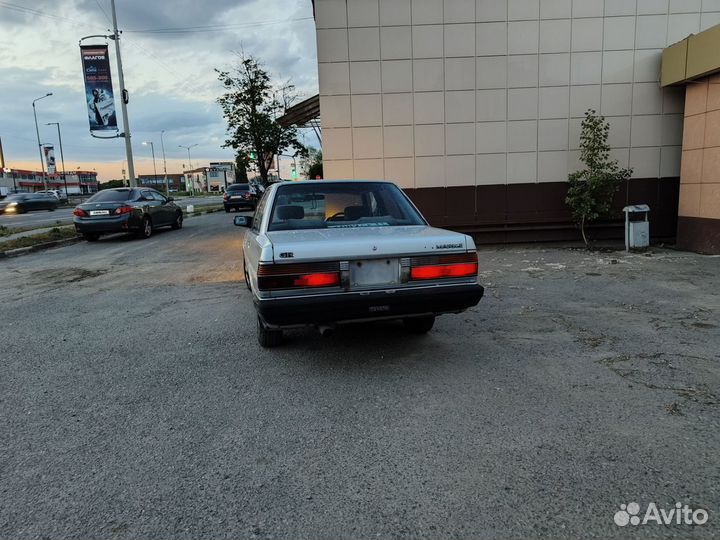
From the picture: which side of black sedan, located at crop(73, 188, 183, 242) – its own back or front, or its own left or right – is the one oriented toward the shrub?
right

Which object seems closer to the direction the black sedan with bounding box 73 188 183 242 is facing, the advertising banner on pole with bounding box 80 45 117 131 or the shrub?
the advertising banner on pole

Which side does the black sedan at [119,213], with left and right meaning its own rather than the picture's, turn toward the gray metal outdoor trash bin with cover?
right

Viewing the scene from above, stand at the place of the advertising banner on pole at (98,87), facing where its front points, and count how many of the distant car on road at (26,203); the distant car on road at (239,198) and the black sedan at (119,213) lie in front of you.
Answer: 1

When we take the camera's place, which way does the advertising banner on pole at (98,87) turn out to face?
facing the viewer

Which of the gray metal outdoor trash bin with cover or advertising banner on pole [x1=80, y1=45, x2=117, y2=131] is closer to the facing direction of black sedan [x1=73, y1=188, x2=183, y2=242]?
the advertising banner on pole

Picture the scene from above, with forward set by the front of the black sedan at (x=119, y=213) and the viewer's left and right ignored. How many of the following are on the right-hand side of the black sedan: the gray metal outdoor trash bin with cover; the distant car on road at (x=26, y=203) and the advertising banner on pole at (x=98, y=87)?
1

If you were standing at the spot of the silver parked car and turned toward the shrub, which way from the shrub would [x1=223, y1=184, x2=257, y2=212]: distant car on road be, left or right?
left

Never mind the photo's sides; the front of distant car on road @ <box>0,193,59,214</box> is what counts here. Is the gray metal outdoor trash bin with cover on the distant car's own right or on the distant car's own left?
on the distant car's own left

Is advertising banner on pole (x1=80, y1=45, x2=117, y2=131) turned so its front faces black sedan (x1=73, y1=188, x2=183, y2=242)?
yes

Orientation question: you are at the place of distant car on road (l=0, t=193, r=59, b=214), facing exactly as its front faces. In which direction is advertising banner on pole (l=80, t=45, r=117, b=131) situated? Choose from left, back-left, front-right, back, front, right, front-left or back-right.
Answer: front-left

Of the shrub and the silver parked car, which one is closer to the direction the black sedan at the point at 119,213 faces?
the shrub

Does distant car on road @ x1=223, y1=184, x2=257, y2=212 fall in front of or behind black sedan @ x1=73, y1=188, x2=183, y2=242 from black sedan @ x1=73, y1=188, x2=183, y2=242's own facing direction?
in front

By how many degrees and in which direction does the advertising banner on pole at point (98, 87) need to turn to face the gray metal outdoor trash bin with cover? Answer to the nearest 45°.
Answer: approximately 45° to its left

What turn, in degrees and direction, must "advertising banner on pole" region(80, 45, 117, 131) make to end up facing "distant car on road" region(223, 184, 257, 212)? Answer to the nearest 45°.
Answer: approximately 135° to its left

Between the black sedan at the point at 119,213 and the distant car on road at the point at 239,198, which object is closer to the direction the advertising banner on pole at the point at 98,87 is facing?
the black sedan
